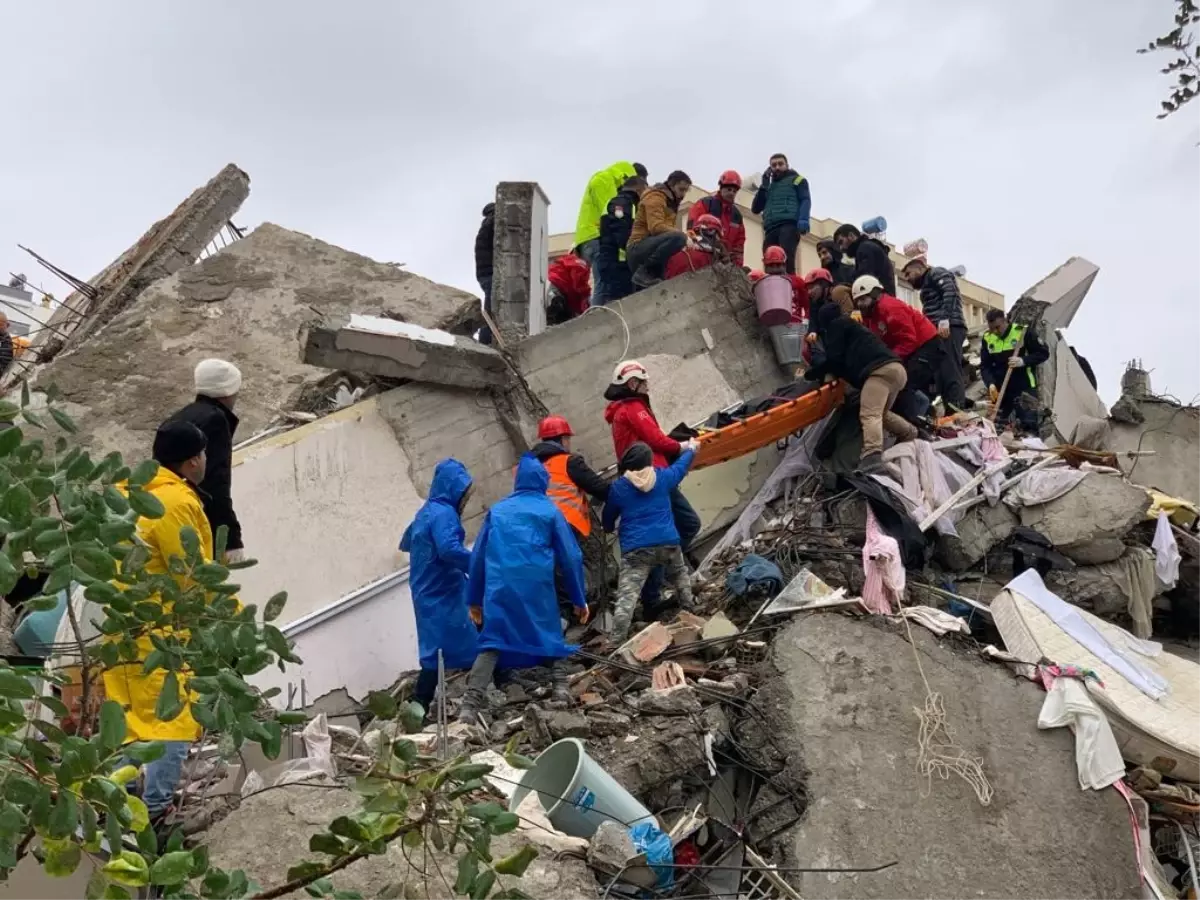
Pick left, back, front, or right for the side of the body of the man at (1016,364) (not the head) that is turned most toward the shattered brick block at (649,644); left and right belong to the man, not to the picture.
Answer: front

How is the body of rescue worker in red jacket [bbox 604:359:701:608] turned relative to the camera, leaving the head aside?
to the viewer's right

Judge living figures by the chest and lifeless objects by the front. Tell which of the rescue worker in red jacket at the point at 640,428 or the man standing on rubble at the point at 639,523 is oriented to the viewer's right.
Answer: the rescue worker in red jacket

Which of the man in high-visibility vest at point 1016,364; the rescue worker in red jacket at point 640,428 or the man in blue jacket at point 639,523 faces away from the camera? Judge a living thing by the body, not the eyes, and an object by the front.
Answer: the man in blue jacket at point 639,523

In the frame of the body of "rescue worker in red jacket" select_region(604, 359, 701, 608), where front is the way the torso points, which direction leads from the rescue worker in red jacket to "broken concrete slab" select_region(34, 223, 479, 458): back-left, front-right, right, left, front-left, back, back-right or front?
back-left

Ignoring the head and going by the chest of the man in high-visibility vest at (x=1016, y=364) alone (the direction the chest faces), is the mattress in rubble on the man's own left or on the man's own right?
on the man's own left

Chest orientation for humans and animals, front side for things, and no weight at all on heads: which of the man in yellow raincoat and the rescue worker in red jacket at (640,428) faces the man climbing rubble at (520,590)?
the man in yellow raincoat

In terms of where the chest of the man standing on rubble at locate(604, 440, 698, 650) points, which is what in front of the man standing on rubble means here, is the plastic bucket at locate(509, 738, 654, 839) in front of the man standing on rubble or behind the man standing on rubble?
behind

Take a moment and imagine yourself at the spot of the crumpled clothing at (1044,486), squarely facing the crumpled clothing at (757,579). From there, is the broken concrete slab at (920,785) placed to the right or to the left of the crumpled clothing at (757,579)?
left

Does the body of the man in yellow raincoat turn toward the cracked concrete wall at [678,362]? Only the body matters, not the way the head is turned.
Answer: yes

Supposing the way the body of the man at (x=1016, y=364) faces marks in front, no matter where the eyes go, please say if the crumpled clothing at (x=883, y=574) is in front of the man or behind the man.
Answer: in front

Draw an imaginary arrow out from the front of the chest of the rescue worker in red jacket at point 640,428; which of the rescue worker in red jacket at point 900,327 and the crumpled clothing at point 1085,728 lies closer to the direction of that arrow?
the rescue worker in red jacket

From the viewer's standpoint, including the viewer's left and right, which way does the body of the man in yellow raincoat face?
facing away from the viewer and to the right of the viewer

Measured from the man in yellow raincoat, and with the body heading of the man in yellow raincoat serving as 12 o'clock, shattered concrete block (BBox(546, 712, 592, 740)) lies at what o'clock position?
The shattered concrete block is roughly at 1 o'clock from the man in yellow raincoat.

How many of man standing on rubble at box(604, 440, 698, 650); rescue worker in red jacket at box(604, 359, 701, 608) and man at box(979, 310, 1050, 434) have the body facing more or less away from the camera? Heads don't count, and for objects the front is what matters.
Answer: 1
